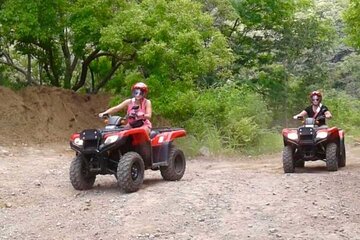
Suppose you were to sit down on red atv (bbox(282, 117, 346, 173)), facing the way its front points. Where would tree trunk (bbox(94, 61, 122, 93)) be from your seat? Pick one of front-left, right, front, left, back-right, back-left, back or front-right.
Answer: back-right

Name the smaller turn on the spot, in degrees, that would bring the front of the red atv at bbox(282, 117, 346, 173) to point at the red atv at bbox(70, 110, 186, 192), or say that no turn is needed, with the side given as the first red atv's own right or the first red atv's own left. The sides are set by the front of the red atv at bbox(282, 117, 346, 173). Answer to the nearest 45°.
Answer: approximately 45° to the first red atv's own right

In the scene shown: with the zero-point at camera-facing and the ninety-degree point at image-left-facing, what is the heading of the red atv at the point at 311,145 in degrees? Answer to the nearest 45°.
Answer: approximately 0°

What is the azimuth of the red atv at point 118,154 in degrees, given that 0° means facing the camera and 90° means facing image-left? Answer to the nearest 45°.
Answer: approximately 45°

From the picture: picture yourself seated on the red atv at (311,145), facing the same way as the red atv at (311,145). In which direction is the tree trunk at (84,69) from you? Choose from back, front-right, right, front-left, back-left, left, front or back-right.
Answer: back-right

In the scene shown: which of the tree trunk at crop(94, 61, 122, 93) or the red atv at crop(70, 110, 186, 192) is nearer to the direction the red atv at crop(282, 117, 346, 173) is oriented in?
the red atv

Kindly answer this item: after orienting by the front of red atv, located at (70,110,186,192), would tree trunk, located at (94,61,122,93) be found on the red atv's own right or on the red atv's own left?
on the red atv's own right
